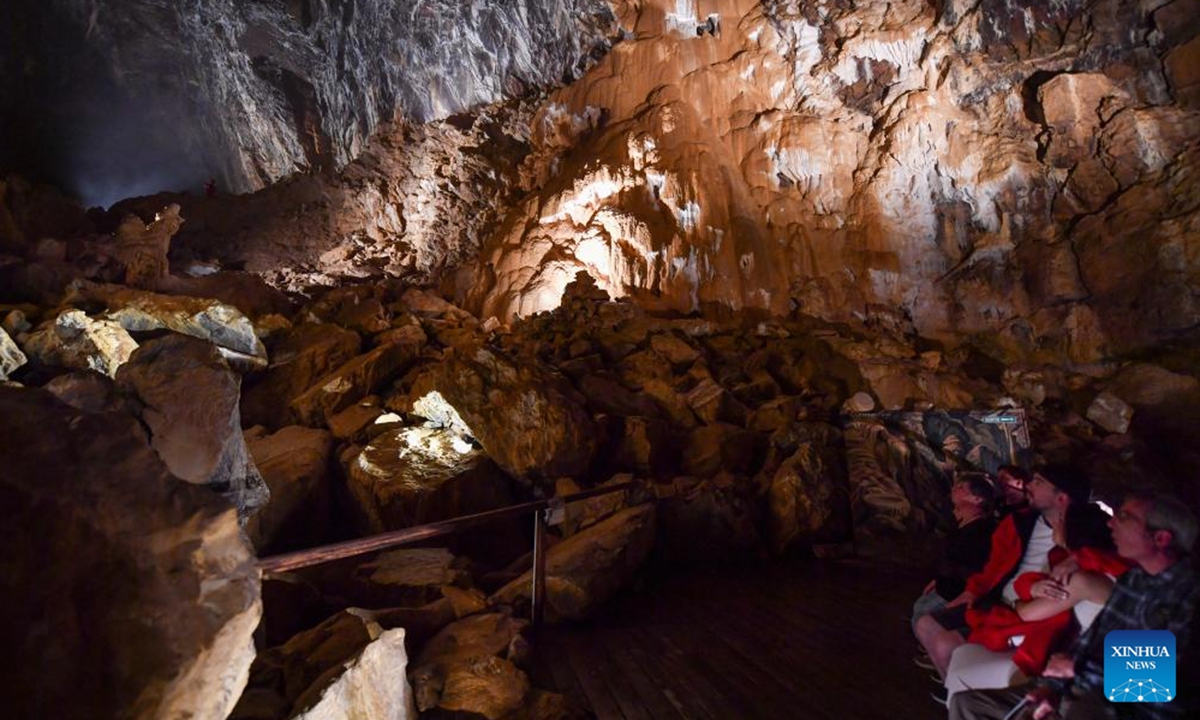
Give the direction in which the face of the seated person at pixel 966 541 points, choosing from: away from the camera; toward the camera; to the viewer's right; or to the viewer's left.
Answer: to the viewer's left

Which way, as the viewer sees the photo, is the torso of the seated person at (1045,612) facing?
to the viewer's left

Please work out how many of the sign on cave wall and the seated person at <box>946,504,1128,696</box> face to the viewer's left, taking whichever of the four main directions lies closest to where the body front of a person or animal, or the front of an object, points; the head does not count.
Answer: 1

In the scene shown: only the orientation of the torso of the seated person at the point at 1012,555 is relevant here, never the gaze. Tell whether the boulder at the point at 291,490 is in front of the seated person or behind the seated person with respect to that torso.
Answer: in front

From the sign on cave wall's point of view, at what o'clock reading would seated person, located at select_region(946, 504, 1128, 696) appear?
The seated person is roughly at 12 o'clock from the sign on cave wall.

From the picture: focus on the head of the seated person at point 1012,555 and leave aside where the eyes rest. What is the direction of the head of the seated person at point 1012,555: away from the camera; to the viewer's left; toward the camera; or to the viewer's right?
to the viewer's left

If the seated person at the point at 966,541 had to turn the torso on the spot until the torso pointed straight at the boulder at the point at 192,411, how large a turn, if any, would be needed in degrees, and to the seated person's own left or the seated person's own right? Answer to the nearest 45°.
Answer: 0° — they already face it

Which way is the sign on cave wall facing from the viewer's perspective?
toward the camera

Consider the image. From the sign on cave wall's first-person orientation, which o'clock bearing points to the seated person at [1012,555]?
The seated person is roughly at 12 o'clock from the sign on cave wall.

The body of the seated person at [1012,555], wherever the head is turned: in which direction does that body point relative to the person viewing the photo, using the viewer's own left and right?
facing to the left of the viewer

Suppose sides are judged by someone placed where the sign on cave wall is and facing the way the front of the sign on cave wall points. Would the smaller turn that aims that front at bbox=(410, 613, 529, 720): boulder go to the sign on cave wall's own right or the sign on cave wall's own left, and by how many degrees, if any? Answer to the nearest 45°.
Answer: approximately 45° to the sign on cave wall's own right

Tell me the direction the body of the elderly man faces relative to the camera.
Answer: to the viewer's left

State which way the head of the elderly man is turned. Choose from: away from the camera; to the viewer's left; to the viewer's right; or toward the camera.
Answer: to the viewer's left

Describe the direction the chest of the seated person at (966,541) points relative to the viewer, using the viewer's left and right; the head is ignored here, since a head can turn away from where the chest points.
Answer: facing to the left of the viewer
